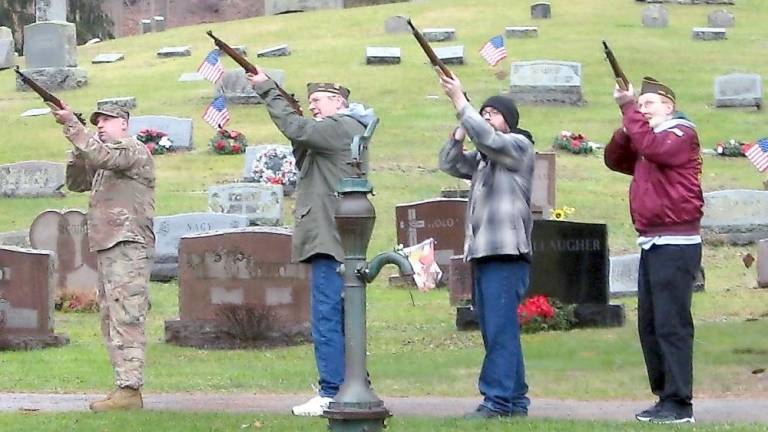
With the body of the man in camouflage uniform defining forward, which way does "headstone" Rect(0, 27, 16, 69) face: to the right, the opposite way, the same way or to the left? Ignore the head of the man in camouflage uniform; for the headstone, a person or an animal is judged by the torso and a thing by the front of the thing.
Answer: to the left

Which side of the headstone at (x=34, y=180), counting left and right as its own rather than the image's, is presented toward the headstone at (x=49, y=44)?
back

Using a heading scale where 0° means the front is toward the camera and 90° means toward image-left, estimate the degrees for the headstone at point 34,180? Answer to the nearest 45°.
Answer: approximately 0°

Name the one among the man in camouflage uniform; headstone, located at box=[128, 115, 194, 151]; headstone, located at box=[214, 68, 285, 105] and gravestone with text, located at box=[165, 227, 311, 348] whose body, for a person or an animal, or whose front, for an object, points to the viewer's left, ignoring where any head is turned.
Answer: the man in camouflage uniform

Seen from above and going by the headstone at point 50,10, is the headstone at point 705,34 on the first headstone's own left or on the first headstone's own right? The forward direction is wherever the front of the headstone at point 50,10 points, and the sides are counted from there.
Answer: on the first headstone's own left

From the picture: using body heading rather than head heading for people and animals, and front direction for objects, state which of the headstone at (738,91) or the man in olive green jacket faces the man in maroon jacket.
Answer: the headstone

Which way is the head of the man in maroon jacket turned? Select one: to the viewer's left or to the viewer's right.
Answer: to the viewer's left

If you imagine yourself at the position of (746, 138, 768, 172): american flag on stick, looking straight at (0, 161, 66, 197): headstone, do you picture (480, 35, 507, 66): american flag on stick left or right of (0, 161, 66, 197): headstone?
right

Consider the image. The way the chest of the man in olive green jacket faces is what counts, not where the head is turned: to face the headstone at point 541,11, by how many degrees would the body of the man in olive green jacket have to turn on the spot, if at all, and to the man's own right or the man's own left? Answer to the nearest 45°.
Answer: approximately 90° to the man's own right

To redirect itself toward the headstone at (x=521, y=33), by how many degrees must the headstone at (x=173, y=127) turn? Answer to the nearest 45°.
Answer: approximately 135° to its left

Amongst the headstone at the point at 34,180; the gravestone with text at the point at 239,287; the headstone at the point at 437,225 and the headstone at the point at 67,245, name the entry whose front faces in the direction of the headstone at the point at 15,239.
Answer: the headstone at the point at 34,180
